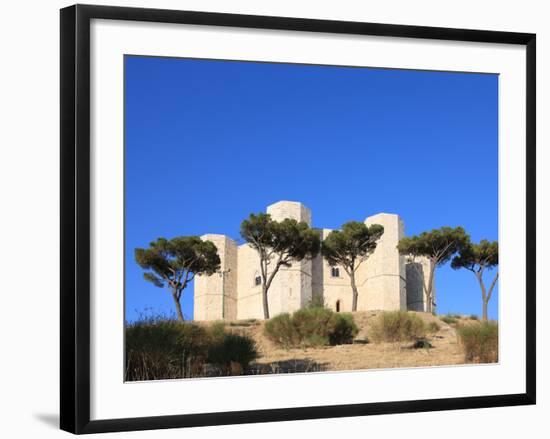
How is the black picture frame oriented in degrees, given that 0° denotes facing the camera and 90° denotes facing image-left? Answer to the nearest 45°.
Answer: approximately 315°
